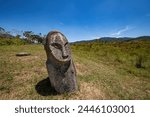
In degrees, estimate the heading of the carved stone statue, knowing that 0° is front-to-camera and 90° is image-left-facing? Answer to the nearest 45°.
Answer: approximately 315°
